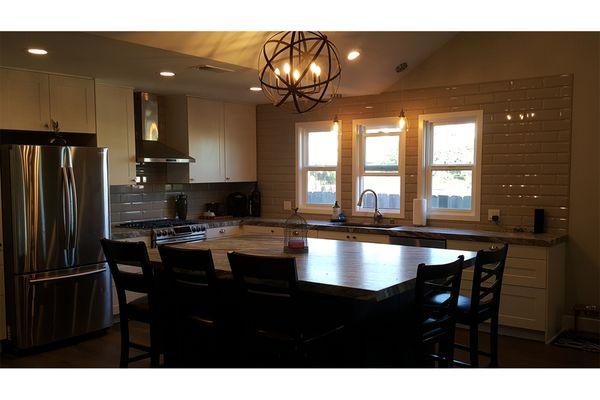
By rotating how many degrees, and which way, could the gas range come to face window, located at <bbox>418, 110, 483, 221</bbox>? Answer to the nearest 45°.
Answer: approximately 45° to its left

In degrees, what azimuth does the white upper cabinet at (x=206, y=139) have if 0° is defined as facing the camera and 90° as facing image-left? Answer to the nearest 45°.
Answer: approximately 315°

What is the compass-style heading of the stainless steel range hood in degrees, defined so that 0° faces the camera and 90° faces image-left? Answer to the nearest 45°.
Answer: approximately 315°

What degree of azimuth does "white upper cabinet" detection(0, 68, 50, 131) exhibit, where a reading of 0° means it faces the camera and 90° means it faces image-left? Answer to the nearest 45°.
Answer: approximately 315°

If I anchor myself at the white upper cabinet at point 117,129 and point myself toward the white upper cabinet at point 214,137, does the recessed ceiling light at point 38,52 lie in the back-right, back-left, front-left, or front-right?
back-right

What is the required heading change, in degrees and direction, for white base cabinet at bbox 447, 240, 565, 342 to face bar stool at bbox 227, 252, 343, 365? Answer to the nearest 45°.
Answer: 0° — it already faces it

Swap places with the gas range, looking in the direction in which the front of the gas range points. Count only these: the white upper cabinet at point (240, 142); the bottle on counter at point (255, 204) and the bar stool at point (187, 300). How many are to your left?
2
